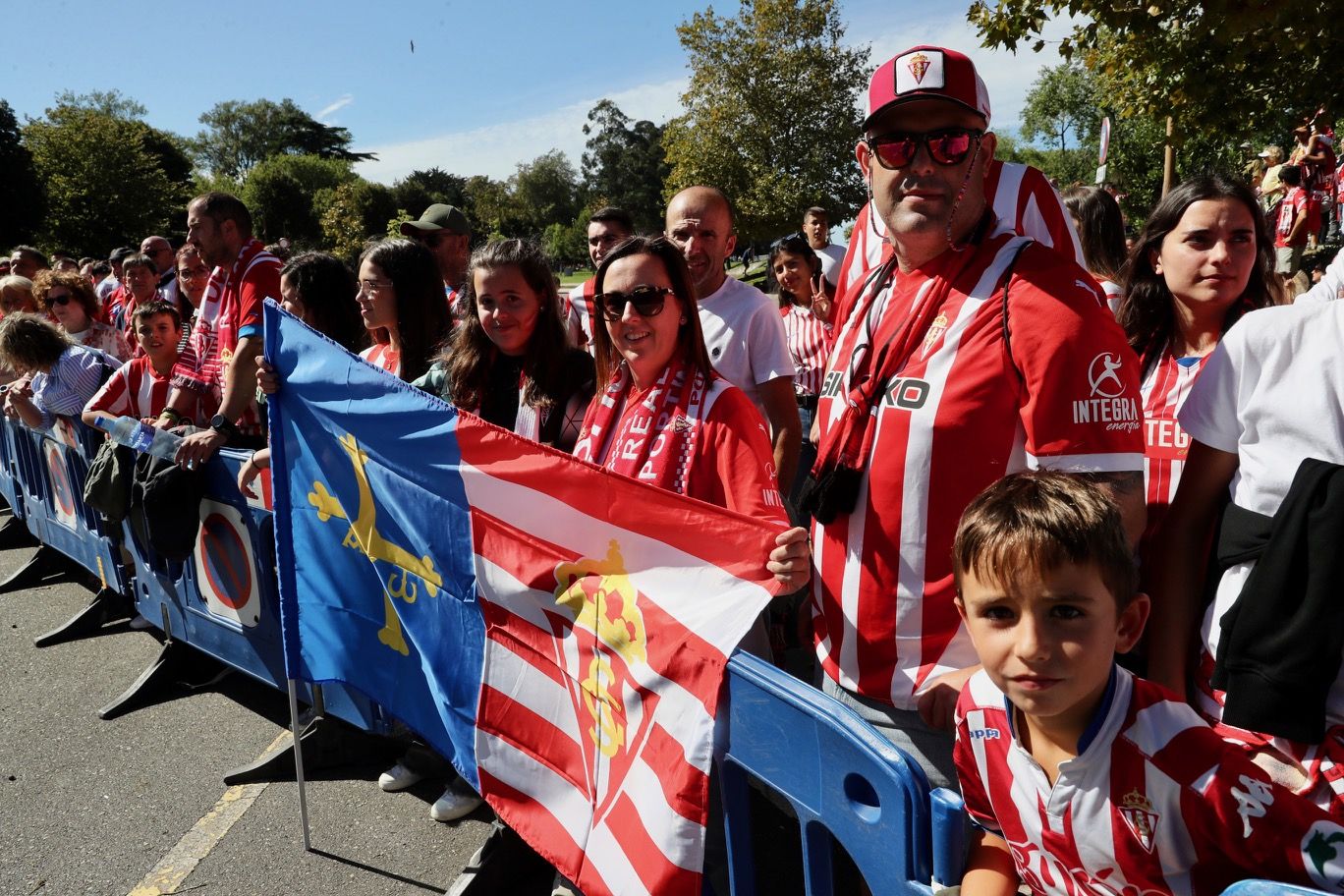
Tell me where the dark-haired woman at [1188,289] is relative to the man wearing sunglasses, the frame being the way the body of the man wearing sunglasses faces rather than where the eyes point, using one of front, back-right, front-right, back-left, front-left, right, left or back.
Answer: back

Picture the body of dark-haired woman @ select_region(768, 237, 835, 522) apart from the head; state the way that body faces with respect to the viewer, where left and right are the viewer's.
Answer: facing the viewer

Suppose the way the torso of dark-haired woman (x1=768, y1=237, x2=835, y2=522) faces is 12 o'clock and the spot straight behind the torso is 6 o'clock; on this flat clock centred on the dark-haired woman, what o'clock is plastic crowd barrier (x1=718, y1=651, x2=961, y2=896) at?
The plastic crowd barrier is roughly at 12 o'clock from the dark-haired woman.

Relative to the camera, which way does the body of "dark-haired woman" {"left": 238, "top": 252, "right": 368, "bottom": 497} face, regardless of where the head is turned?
to the viewer's left

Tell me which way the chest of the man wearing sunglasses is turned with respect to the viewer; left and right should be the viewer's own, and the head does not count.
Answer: facing the viewer and to the left of the viewer

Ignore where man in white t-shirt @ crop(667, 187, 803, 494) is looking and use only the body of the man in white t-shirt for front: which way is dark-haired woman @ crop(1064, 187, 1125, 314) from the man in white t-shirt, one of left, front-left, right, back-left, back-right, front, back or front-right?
back-left

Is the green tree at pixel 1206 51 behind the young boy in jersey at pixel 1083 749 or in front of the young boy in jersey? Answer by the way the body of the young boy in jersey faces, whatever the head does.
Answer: behind
